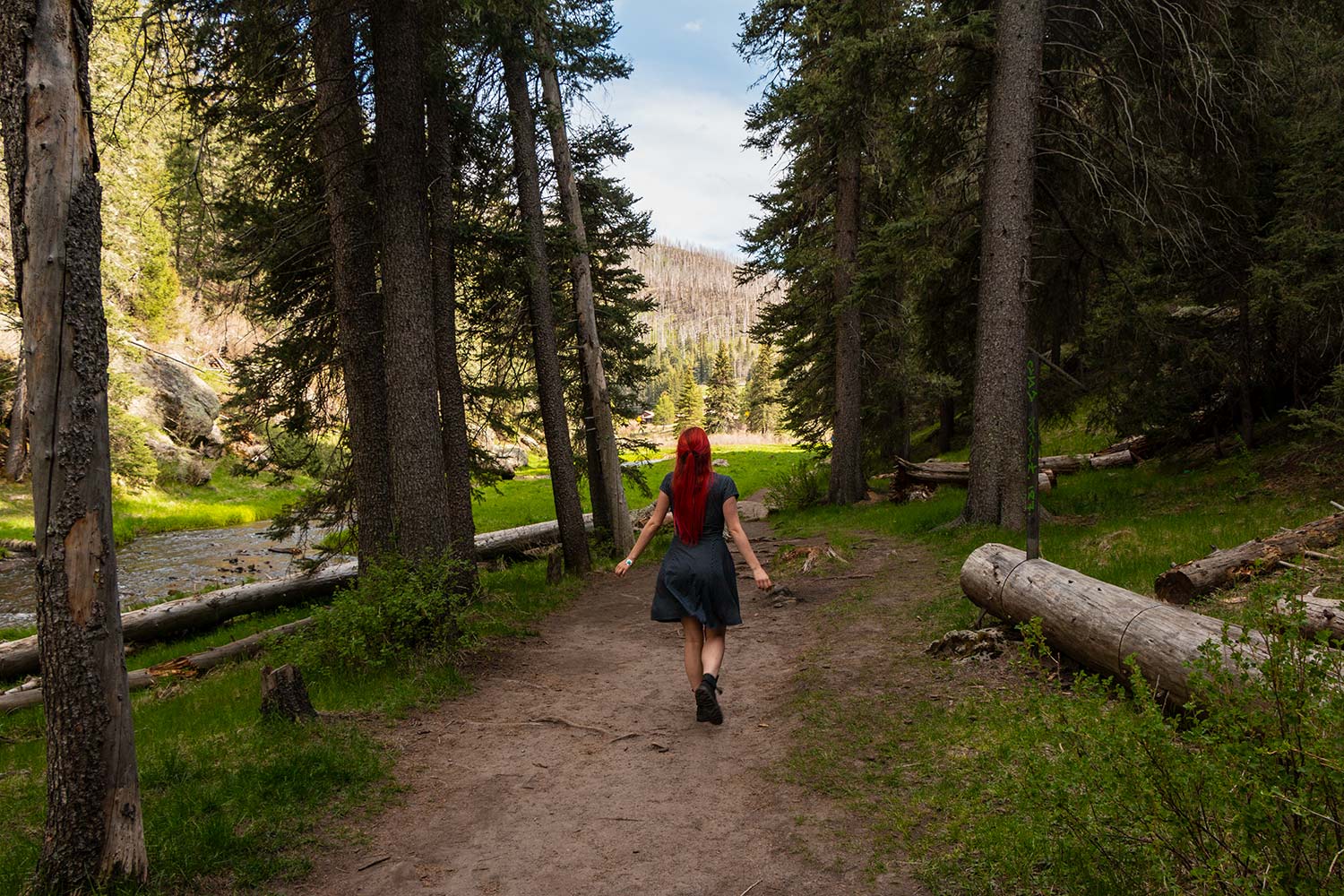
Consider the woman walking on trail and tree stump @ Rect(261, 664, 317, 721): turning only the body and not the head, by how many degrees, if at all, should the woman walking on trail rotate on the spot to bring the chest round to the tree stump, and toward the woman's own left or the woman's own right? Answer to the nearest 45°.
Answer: approximately 90° to the woman's own left

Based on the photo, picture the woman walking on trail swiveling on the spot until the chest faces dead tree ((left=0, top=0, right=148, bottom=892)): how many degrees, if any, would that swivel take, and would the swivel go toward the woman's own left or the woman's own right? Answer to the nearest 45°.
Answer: approximately 135° to the woman's own left

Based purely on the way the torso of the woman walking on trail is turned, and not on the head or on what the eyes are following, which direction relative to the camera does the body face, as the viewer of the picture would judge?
away from the camera

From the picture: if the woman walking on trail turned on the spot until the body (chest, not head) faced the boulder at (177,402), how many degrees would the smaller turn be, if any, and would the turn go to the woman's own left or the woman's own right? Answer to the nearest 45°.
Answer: approximately 45° to the woman's own left

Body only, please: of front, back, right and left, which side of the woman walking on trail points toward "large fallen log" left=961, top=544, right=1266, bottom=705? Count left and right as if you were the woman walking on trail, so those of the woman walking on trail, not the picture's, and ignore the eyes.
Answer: right

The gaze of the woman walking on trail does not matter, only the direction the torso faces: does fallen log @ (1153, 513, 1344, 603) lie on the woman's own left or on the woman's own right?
on the woman's own right

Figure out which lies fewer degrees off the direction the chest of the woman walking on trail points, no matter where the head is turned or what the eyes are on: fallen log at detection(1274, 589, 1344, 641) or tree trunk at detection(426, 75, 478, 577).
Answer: the tree trunk

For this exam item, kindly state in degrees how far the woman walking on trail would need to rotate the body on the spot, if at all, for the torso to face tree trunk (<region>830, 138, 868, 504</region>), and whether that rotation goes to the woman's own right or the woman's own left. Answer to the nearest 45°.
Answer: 0° — they already face it
